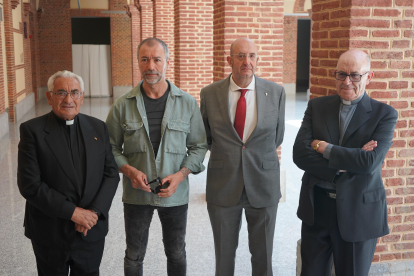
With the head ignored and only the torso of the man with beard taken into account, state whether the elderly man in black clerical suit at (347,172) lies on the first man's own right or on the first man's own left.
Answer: on the first man's own left

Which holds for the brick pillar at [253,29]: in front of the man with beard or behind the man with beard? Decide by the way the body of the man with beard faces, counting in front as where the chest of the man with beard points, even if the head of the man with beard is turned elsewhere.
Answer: behind

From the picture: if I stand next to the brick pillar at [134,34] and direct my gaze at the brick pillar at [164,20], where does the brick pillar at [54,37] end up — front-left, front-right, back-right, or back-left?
back-right

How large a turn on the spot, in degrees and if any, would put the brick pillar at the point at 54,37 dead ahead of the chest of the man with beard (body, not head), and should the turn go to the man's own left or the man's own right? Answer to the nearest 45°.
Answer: approximately 180°

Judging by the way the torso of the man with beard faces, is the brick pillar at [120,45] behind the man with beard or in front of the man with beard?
behind

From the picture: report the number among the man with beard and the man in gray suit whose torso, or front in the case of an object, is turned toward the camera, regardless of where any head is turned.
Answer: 2

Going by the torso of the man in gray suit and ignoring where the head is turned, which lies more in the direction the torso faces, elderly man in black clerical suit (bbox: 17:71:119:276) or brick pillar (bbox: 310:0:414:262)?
the elderly man in black clerical suit

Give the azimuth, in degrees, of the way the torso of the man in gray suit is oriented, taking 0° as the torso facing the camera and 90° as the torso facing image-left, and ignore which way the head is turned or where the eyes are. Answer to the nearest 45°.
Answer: approximately 0°

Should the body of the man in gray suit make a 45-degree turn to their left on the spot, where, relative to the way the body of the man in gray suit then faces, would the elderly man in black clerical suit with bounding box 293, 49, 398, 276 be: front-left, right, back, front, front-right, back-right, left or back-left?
front
